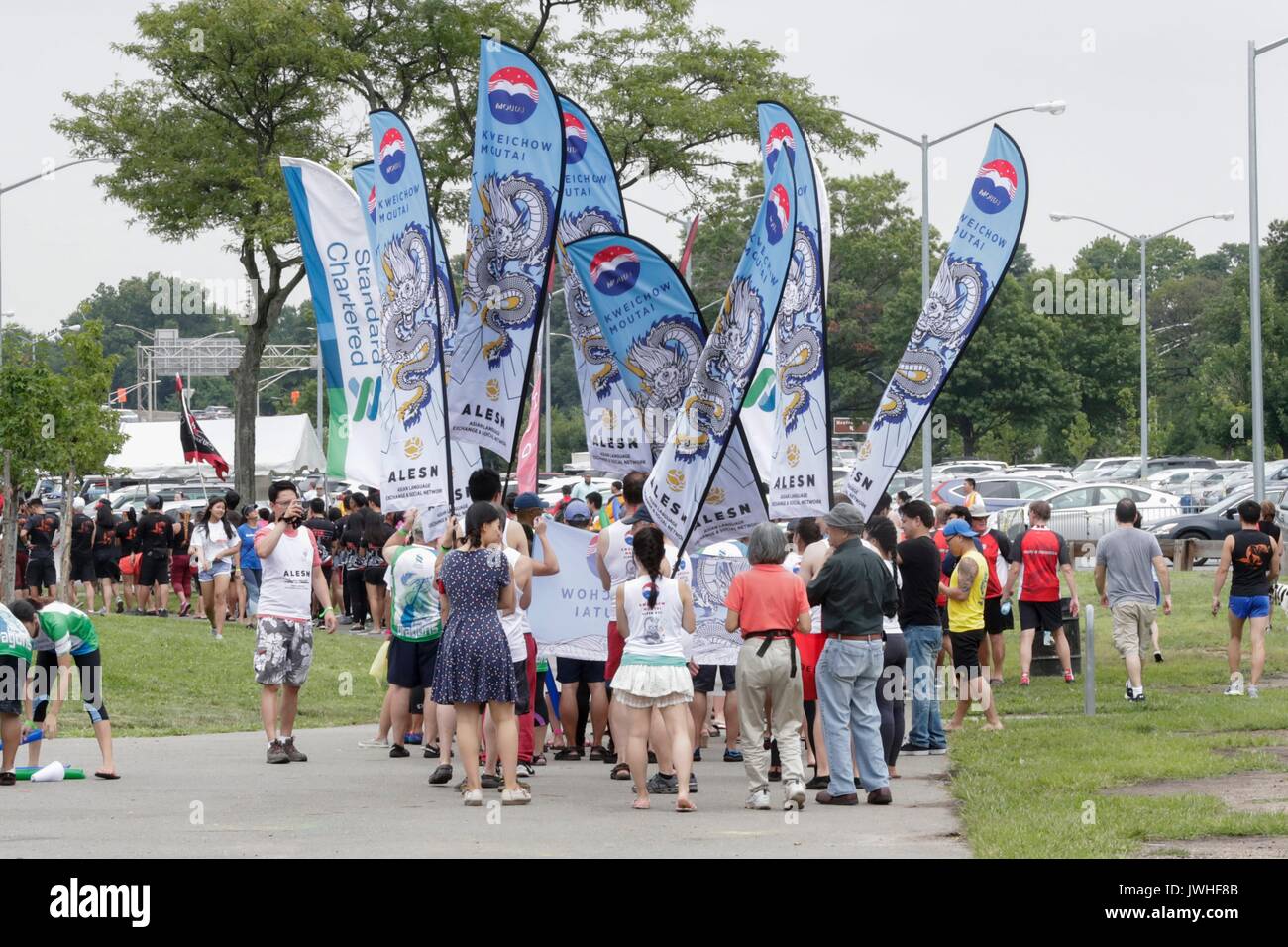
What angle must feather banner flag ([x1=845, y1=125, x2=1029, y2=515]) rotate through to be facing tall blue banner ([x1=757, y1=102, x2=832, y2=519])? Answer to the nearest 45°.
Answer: approximately 45° to its right

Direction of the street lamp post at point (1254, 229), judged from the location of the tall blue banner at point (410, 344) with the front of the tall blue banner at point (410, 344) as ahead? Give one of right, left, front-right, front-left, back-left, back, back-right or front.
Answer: back-left

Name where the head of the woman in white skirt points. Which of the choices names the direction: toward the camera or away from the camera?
away from the camera

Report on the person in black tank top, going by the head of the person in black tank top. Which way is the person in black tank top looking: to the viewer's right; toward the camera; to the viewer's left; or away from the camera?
away from the camera

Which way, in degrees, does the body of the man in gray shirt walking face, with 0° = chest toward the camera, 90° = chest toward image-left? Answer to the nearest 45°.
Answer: approximately 180°

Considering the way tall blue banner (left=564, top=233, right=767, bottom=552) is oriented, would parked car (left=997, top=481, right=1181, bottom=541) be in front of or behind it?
behind

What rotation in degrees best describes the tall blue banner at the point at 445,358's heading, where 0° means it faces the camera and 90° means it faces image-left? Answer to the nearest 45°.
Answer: approximately 0°

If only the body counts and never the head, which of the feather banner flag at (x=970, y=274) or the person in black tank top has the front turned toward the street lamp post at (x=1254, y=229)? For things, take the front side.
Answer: the person in black tank top

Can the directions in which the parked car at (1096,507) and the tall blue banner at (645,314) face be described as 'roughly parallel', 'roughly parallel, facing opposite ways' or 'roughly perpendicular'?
roughly perpendicular

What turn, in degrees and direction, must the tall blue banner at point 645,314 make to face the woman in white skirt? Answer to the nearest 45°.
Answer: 0° — it already faces them

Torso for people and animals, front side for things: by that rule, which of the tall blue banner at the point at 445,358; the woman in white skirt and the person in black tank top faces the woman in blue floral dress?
the tall blue banner

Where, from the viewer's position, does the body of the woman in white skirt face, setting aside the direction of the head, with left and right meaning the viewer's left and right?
facing away from the viewer
